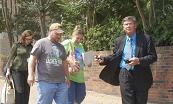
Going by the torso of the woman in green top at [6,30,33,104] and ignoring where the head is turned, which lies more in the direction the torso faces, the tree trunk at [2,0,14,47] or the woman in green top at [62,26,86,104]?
the woman in green top

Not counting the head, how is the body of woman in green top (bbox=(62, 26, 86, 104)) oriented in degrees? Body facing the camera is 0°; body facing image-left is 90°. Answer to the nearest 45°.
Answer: approximately 315°

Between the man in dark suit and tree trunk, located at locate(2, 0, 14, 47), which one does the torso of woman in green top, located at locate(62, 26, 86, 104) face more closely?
the man in dark suit

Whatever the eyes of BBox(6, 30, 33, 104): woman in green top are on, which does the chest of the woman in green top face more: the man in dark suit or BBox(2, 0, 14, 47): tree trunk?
the man in dark suit

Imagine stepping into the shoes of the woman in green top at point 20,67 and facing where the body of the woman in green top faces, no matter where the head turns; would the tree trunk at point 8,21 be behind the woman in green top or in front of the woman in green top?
behind

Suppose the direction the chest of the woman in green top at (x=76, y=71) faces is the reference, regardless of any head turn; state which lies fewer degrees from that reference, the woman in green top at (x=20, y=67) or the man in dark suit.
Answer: the man in dark suit

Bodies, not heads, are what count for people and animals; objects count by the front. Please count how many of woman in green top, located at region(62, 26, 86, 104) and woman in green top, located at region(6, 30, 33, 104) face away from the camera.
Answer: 0

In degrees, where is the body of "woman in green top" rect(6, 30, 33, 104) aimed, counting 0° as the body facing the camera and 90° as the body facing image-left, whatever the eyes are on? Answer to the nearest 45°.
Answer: approximately 315°
